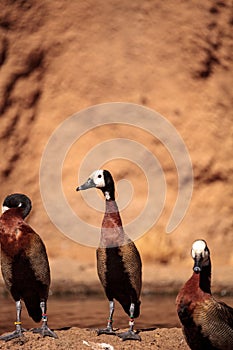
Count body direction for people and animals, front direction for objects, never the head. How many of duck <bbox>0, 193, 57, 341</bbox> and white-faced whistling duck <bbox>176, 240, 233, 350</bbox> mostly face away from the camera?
0

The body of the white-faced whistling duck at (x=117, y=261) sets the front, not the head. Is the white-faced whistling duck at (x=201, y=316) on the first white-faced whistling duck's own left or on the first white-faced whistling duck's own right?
on the first white-faced whistling duck's own left

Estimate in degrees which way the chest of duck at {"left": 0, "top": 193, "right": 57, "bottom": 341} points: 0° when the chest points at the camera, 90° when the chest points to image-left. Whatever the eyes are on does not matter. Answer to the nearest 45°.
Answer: approximately 45°

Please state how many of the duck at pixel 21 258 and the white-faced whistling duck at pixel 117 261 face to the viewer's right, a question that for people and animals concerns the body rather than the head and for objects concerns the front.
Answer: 0

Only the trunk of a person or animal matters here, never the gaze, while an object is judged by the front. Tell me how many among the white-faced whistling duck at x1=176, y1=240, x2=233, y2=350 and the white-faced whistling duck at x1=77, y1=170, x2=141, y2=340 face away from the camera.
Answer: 0

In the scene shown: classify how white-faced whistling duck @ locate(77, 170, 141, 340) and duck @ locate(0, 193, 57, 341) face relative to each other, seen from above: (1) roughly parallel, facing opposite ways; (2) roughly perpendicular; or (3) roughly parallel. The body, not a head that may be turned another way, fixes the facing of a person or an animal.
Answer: roughly parallel

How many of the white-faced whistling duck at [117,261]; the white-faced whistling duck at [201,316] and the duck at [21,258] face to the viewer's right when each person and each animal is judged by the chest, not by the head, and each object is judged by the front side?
0

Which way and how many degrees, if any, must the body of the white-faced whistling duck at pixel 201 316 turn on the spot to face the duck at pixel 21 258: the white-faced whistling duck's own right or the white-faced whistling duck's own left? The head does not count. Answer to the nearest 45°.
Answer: approximately 90° to the white-faced whistling duck's own right

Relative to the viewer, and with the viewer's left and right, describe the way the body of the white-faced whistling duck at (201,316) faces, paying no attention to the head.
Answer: facing the viewer and to the left of the viewer
